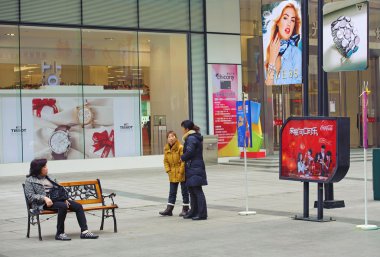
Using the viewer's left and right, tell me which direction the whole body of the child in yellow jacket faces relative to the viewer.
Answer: facing the viewer and to the left of the viewer

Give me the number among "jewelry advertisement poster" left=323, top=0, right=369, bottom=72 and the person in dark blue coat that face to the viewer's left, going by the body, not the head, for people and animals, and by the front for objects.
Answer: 1

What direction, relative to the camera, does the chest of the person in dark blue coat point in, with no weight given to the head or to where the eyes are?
to the viewer's left

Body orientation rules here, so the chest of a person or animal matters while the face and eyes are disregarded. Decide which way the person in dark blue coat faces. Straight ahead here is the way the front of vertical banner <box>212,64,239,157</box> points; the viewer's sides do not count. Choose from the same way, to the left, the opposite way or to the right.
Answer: to the right

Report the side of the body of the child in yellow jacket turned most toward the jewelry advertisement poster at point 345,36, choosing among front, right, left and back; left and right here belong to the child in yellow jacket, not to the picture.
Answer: left

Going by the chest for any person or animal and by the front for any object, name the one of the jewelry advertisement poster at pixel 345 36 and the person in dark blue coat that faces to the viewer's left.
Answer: the person in dark blue coat

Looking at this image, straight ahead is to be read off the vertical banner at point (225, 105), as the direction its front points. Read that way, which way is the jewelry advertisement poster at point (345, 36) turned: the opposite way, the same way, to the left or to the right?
the same way

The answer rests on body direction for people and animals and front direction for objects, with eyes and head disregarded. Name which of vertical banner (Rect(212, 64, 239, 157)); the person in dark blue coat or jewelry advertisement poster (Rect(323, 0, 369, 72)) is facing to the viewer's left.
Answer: the person in dark blue coat

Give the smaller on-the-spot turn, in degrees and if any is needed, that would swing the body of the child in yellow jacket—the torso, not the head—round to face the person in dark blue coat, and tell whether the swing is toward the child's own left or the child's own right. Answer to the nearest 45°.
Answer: approximately 90° to the child's own left

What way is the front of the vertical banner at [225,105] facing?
toward the camera

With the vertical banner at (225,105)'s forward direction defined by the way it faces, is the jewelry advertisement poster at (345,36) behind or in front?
in front

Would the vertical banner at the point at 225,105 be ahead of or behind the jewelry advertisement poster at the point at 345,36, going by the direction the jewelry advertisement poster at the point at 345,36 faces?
behind

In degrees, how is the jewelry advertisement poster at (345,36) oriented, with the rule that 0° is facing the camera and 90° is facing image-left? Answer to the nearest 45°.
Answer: approximately 0°

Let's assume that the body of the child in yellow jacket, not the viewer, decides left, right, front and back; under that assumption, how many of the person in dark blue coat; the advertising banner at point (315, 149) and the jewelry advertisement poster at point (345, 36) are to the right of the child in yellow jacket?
0

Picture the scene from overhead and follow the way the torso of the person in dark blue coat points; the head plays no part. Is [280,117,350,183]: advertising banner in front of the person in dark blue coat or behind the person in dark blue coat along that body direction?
behind

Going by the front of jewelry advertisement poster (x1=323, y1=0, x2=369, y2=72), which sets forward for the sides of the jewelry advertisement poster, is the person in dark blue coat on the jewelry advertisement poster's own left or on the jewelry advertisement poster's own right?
on the jewelry advertisement poster's own right

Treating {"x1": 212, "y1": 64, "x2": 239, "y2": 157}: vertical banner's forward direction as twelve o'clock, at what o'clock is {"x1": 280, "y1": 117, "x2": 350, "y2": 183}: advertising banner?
The advertising banner is roughly at 12 o'clock from the vertical banner.

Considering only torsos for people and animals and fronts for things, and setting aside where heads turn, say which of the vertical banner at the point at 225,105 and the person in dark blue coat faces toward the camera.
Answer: the vertical banner
